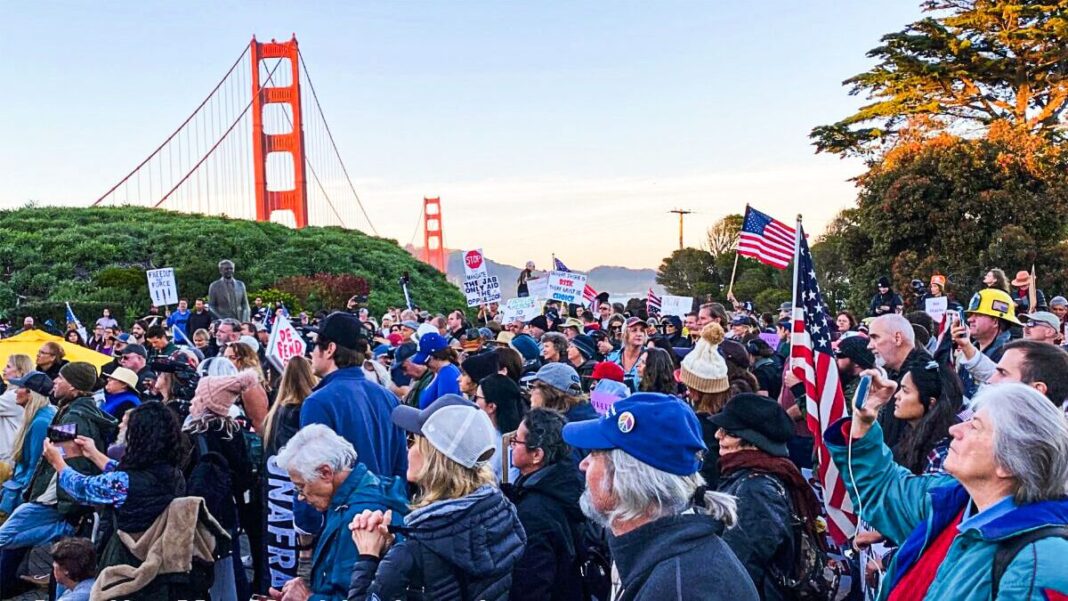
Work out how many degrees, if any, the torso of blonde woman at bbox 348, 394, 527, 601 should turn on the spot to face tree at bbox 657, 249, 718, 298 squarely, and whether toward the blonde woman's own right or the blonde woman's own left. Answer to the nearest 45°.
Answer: approximately 45° to the blonde woman's own right

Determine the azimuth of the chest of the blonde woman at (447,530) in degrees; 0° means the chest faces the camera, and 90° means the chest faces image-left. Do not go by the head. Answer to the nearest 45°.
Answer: approximately 135°

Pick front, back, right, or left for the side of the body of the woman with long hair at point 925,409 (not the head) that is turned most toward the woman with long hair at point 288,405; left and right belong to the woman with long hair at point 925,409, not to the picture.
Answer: front

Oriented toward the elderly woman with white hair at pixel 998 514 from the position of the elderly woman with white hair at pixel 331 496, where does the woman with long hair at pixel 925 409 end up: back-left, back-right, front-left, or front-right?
front-left

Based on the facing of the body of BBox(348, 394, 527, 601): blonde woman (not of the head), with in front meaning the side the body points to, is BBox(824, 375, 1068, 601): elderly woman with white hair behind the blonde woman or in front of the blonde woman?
behind
